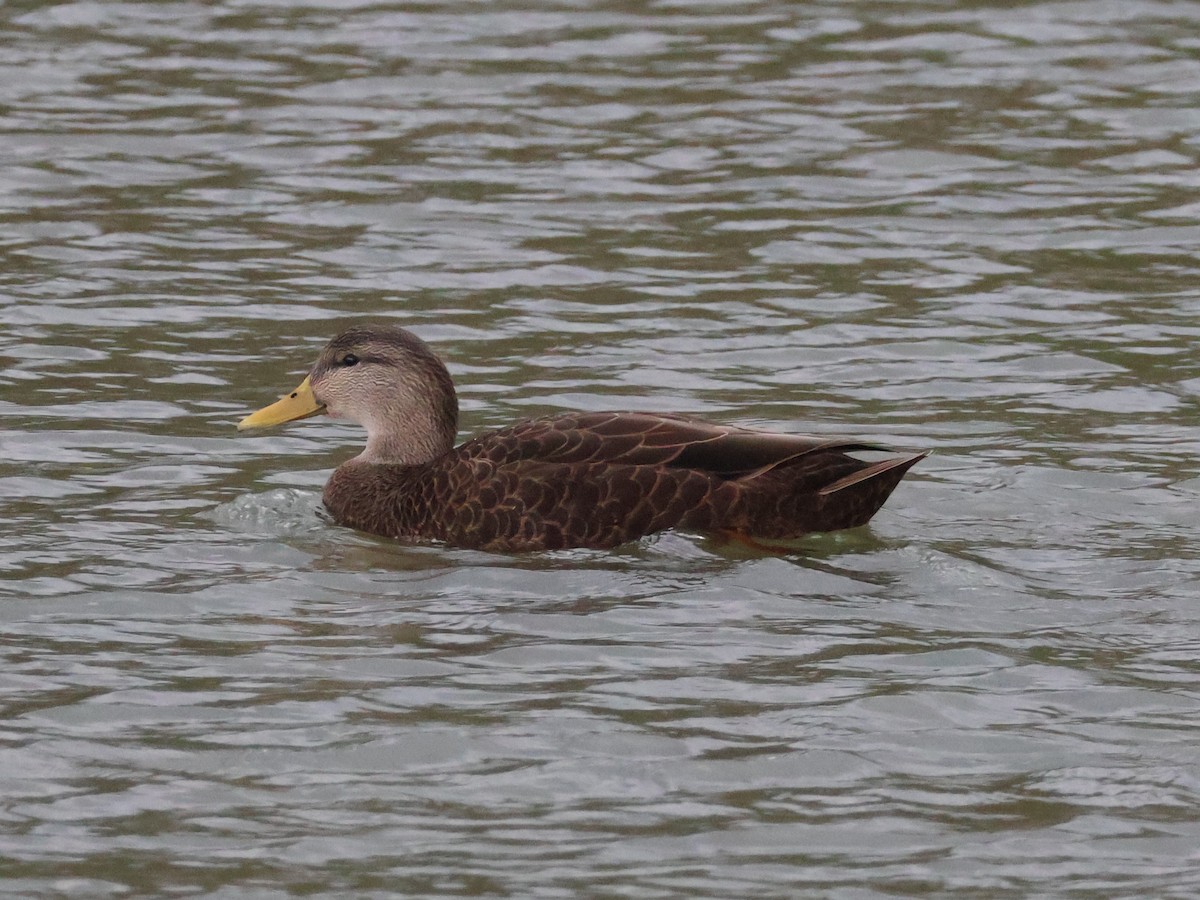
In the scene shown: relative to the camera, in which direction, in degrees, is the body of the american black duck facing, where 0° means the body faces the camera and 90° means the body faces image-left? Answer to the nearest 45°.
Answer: approximately 90°
